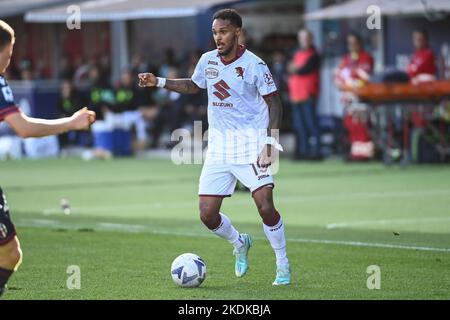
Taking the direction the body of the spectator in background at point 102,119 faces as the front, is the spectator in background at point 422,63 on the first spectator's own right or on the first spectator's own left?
on the first spectator's own left

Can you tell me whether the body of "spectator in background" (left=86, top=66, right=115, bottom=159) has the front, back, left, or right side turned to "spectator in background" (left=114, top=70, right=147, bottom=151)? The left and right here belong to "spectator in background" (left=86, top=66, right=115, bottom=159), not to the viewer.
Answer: left

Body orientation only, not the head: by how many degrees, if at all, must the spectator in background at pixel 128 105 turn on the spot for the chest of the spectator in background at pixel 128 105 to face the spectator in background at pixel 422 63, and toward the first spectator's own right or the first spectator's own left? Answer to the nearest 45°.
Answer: approximately 45° to the first spectator's own left

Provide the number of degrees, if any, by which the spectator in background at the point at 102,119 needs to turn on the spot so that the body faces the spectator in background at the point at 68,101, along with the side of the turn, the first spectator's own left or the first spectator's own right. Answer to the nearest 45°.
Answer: approximately 135° to the first spectator's own right

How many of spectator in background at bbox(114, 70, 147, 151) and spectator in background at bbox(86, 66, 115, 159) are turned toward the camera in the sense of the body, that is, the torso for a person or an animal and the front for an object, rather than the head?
2

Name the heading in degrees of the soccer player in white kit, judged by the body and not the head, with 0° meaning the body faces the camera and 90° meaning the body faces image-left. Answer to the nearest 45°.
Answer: approximately 45°

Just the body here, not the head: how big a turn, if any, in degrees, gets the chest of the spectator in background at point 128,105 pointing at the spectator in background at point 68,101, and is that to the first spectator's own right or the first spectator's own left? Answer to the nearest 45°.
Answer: approximately 135° to the first spectator's own right

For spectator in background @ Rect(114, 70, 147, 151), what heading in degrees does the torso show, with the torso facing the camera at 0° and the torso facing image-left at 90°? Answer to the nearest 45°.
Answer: approximately 0°
